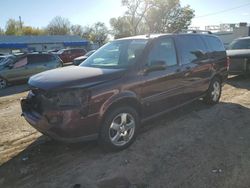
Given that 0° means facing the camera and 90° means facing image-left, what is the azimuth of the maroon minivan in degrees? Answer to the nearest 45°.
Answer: approximately 45°

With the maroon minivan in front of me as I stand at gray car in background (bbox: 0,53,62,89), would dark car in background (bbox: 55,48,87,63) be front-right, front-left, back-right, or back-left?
back-left

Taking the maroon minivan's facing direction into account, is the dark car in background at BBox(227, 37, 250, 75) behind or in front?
behind
